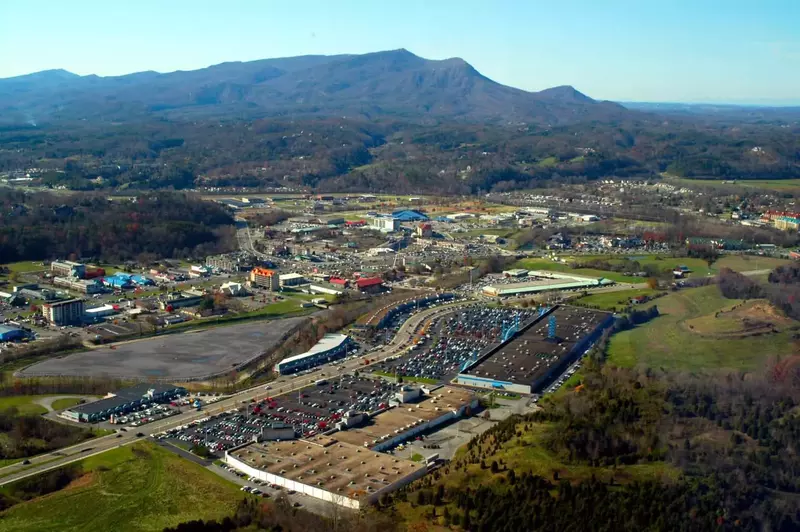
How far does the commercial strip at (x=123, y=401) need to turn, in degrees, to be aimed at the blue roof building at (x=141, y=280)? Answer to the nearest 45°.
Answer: approximately 135° to its left

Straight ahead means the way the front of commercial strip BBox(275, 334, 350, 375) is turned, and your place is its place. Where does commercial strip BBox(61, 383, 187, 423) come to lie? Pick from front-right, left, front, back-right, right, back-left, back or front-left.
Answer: right

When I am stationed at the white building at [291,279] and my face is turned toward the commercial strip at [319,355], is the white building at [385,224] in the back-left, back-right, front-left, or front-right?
back-left

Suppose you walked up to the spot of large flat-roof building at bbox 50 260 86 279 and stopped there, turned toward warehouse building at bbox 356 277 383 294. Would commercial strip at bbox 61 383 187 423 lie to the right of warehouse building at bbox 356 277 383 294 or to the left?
right

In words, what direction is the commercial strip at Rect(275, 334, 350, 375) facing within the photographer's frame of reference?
facing the viewer and to the right of the viewer

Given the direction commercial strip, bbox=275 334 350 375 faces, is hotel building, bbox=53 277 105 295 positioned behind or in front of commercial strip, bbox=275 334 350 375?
behind

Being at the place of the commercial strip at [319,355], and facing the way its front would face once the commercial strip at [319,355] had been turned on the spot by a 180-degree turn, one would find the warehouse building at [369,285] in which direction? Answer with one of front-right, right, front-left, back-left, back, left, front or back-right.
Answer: front-right

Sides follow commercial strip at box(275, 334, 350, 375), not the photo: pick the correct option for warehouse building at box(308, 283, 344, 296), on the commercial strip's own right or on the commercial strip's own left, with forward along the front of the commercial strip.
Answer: on the commercial strip's own left

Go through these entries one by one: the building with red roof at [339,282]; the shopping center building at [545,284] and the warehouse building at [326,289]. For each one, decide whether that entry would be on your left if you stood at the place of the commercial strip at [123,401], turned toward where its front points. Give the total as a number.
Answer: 3

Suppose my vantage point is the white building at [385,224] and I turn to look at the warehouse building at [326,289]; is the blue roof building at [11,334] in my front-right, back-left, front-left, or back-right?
front-right

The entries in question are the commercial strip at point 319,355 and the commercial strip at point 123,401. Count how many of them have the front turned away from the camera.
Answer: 0

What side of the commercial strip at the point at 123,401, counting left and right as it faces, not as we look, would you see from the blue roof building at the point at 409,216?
left

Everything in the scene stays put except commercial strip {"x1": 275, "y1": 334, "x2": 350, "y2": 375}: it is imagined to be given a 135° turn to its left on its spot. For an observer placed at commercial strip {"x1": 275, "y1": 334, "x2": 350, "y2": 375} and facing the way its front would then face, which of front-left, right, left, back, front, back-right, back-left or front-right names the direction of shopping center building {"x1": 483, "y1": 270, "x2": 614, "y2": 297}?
front-right
